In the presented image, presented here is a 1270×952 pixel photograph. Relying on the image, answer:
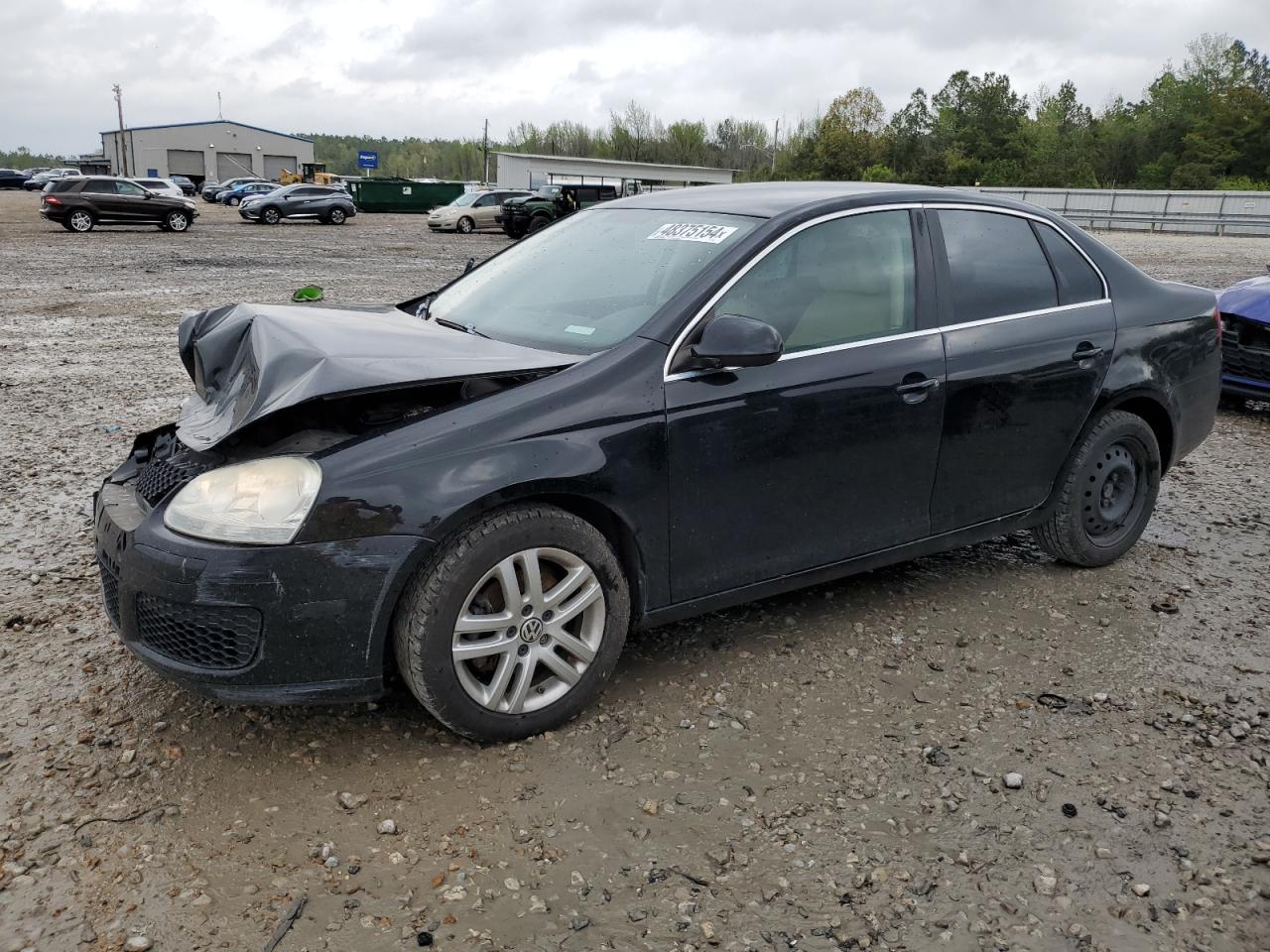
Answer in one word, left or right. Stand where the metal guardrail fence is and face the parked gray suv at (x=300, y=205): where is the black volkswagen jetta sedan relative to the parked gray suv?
left

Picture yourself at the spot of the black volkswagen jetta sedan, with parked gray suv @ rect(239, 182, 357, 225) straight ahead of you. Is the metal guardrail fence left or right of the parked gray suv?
right

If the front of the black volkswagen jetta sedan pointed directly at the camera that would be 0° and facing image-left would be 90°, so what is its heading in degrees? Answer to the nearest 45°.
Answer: approximately 45°

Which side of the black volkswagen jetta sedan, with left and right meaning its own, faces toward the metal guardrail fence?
back

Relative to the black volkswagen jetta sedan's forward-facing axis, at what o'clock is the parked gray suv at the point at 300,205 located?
The parked gray suv is roughly at 4 o'clock from the black volkswagen jetta sedan.
